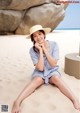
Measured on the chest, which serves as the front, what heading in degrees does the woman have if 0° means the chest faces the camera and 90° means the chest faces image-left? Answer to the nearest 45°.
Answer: approximately 0°

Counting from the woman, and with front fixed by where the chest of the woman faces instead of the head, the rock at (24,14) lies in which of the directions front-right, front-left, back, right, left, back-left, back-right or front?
back
